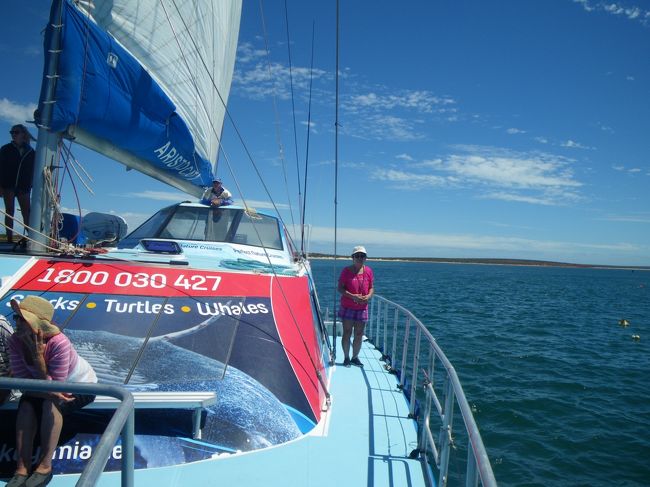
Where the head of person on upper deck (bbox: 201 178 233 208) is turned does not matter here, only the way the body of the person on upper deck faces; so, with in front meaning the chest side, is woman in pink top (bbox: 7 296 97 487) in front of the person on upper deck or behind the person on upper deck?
in front

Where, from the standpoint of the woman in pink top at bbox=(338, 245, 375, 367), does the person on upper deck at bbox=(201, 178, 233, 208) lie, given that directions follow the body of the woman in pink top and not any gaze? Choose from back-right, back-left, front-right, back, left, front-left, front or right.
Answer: right

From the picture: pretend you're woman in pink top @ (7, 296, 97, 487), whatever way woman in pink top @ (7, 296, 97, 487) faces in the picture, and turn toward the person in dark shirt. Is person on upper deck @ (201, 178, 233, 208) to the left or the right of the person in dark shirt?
right

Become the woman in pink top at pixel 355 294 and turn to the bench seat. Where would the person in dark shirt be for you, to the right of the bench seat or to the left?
right

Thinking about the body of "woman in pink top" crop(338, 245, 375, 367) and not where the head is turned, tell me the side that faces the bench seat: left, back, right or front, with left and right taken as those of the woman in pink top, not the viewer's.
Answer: front
